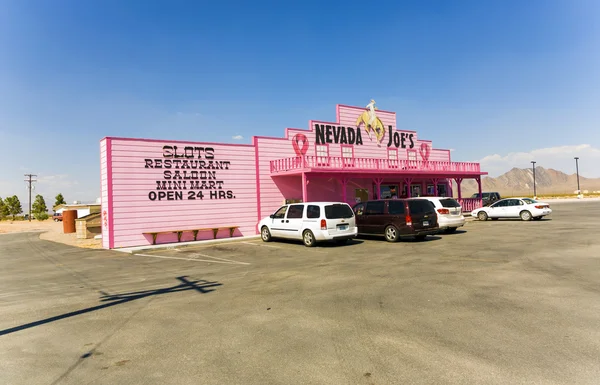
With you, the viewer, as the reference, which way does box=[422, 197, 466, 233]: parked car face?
facing away from the viewer and to the left of the viewer

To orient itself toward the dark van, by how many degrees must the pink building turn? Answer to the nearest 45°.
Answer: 0° — it already faces it

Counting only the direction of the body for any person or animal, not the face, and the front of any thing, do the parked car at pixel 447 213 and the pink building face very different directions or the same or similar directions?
very different directions

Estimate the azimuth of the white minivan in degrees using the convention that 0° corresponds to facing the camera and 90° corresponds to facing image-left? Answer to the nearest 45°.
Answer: approximately 135°

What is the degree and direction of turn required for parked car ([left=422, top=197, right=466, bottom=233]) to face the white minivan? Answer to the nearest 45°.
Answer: approximately 90° to its left

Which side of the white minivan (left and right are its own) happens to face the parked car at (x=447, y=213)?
right

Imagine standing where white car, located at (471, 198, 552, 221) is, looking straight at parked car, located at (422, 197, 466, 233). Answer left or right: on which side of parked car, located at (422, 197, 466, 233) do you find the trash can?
right

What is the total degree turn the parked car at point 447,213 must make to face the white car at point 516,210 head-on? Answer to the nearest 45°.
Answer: approximately 90° to its right

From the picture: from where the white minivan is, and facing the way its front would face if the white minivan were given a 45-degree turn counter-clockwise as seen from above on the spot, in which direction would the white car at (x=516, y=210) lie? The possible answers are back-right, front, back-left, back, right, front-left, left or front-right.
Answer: back-right

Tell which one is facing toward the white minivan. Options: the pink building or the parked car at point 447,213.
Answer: the pink building
